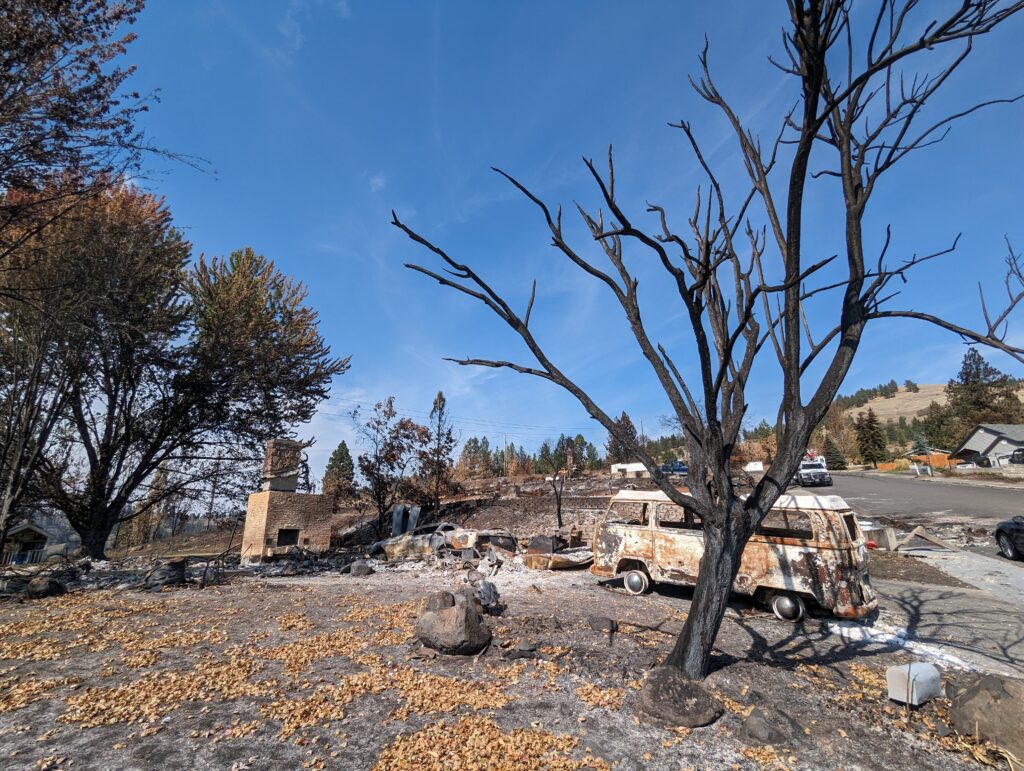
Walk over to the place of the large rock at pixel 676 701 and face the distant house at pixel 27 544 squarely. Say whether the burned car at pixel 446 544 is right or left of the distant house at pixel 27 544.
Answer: right

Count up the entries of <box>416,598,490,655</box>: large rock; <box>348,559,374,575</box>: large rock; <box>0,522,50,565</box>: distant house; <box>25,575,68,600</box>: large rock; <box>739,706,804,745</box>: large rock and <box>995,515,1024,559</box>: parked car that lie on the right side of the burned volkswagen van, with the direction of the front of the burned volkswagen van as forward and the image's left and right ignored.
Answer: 1

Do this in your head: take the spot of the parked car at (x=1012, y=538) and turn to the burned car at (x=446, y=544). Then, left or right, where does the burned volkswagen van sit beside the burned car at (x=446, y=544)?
left

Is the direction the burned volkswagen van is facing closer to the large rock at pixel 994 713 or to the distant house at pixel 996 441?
the distant house
